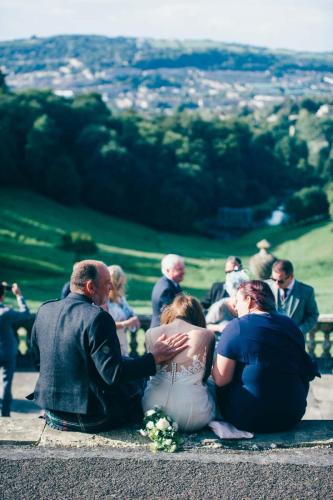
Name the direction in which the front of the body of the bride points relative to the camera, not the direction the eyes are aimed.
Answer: away from the camera

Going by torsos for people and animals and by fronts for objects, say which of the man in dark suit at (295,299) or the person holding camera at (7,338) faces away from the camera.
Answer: the person holding camera

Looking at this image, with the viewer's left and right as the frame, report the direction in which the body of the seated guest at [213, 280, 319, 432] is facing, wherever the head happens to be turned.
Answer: facing away from the viewer and to the left of the viewer

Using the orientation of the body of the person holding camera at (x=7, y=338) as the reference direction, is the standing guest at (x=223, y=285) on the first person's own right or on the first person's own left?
on the first person's own right

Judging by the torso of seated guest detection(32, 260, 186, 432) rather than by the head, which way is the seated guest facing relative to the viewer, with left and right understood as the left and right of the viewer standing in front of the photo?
facing away from the viewer and to the right of the viewer

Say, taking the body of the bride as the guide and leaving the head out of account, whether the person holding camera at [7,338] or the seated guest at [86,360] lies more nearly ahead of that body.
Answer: the person holding camera

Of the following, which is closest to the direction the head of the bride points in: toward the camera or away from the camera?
away from the camera

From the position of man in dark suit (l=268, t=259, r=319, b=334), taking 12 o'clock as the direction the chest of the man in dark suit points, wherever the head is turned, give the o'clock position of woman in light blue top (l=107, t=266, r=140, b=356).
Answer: The woman in light blue top is roughly at 1 o'clock from the man in dark suit.

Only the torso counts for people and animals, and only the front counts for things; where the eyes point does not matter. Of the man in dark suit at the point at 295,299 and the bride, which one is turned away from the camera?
the bride

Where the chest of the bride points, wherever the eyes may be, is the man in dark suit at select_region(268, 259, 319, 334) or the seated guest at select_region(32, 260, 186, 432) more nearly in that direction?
the man in dark suit
